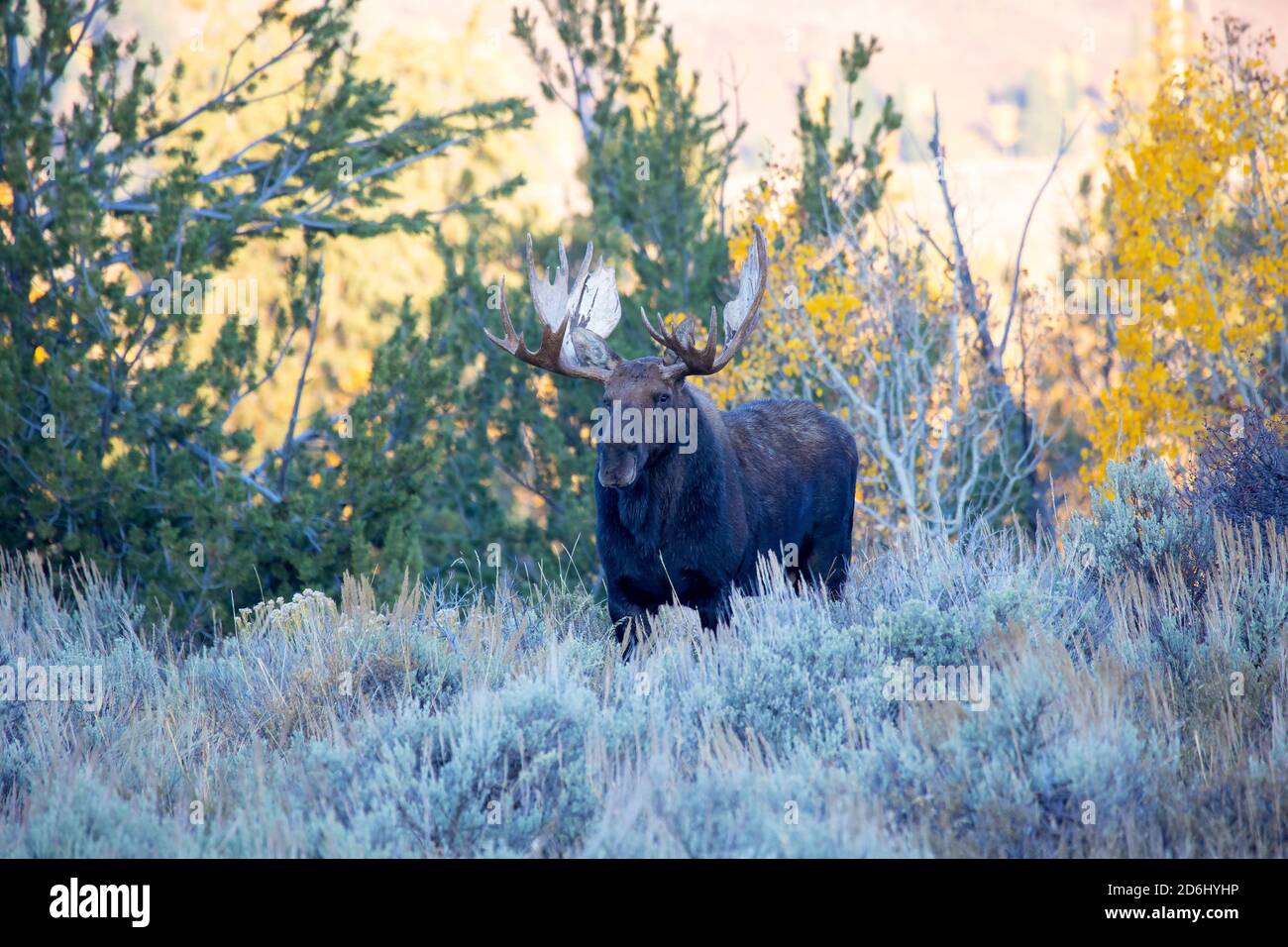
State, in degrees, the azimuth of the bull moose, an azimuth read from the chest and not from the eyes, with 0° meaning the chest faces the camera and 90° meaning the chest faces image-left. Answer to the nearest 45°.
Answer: approximately 45°

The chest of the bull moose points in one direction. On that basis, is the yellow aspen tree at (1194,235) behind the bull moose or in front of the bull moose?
behind
